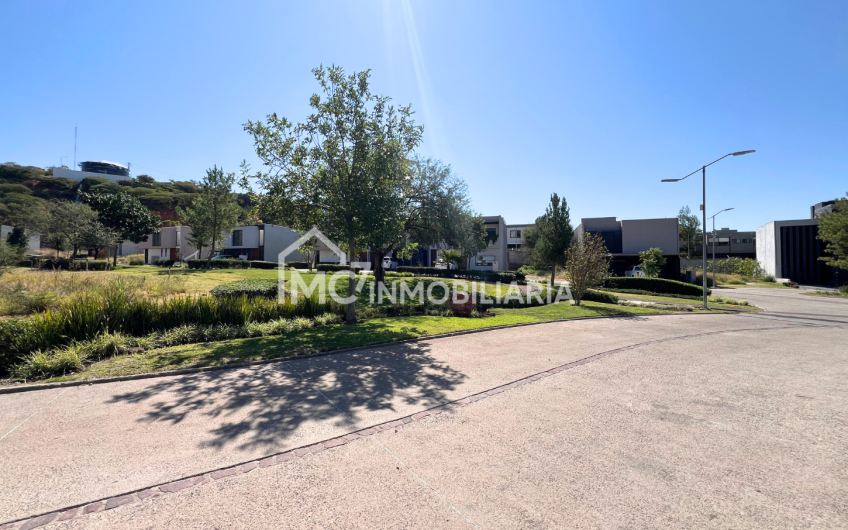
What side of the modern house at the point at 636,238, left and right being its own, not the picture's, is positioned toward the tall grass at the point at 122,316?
front

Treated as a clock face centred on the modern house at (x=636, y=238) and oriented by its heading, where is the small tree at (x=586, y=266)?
The small tree is roughly at 12 o'clock from the modern house.

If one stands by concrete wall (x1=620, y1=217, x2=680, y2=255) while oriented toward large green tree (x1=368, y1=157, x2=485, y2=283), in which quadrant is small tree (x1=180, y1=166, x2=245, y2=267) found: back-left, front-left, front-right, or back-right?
front-right

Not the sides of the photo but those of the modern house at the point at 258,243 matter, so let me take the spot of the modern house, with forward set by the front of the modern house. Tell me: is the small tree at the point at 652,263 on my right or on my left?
on my left

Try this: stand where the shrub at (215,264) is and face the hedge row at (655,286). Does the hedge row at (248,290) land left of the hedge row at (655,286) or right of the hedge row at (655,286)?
right

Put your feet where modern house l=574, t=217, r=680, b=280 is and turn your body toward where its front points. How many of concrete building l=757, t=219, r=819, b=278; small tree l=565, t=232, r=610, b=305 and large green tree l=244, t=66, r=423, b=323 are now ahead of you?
2

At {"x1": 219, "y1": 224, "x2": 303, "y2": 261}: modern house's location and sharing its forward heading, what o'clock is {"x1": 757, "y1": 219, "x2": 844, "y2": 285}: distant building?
The distant building is roughly at 10 o'clock from the modern house.

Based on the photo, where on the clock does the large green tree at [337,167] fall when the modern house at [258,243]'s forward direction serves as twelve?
The large green tree is roughly at 12 o'clock from the modern house.

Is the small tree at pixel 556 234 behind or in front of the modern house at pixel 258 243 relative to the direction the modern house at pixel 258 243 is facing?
in front

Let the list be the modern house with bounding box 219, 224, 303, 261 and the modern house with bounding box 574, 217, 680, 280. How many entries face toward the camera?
2

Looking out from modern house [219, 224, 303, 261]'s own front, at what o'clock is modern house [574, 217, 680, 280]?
modern house [574, 217, 680, 280] is roughly at 10 o'clock from modern house [219, 224, 303, 261].

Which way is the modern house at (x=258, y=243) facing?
toward the camera

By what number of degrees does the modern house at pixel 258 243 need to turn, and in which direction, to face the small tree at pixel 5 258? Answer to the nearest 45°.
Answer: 0° — it already faces it

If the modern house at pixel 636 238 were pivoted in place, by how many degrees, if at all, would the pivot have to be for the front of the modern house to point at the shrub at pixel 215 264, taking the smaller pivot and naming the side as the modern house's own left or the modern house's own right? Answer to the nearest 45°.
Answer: approximately 45° to the modern house's own right
